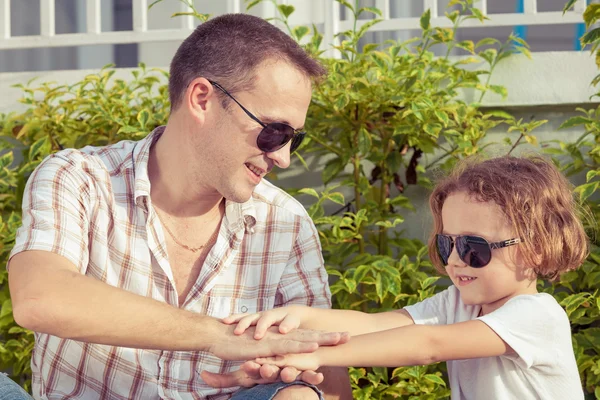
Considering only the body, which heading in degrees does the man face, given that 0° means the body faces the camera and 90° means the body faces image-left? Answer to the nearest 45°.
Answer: approximately 315°
